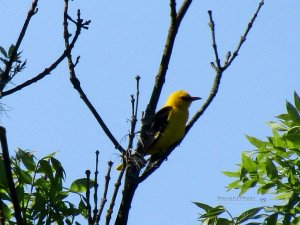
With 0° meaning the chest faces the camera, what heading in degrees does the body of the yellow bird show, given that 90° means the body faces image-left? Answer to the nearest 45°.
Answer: approximately 270°
